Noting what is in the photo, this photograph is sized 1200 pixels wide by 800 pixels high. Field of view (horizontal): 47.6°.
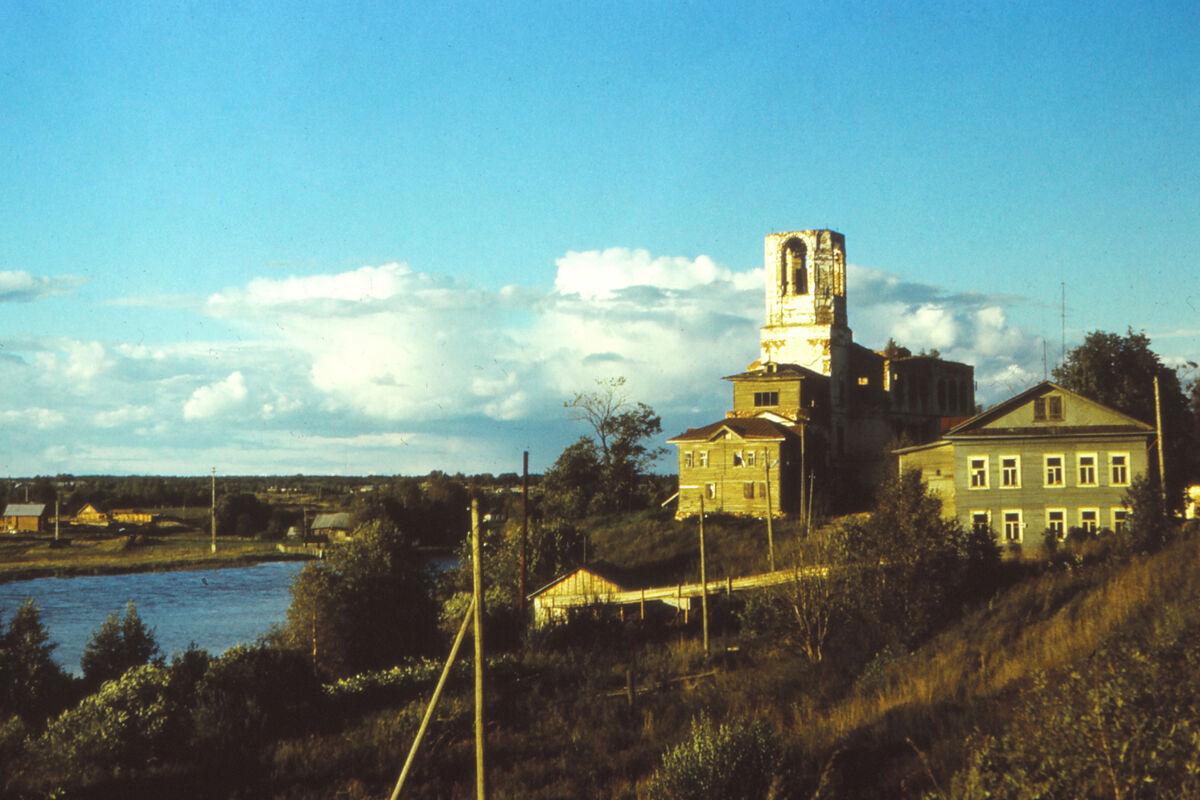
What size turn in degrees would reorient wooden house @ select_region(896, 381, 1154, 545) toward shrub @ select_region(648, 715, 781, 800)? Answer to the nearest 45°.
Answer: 0° — it already faces it

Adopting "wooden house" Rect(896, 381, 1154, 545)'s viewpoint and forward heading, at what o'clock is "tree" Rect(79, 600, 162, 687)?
The tree is roughly at 2 o'clock from the wooden house.

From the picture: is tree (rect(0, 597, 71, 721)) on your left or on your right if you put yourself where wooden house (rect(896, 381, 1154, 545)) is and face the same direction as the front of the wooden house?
on your right

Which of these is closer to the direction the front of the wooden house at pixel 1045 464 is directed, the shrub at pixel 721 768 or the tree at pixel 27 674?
the shrub

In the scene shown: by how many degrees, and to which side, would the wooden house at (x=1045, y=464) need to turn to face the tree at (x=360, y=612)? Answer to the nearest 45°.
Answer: approximately 45° to its right

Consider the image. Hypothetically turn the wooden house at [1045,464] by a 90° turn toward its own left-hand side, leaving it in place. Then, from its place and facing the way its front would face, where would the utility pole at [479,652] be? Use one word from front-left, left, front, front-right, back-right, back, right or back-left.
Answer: right

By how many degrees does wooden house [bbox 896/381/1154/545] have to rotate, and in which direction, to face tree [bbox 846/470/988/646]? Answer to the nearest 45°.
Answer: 0° — it already faces it

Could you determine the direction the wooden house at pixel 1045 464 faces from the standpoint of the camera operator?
facing the viewer

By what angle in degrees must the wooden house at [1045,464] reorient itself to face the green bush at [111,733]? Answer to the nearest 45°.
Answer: approximately 45° to its right

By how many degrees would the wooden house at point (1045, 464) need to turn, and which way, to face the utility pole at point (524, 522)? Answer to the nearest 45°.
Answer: approximately 45° to its right

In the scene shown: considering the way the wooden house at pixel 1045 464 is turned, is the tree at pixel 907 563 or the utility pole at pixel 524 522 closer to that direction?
the tree

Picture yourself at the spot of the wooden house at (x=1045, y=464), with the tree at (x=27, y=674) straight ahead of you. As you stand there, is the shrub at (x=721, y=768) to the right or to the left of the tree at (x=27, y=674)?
left
